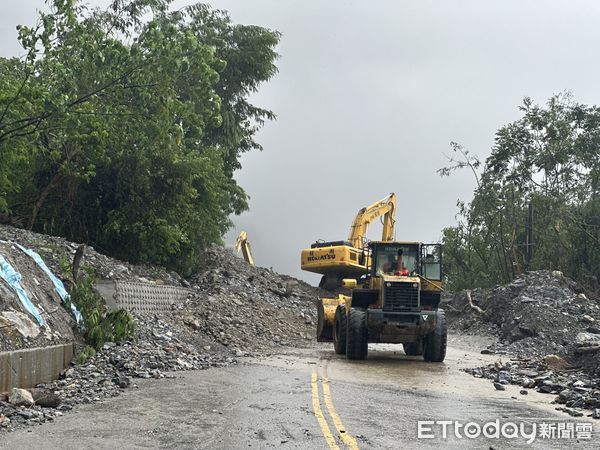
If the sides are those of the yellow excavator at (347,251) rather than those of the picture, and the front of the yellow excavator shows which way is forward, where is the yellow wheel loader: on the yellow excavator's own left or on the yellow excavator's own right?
on the yellow excavator's own right

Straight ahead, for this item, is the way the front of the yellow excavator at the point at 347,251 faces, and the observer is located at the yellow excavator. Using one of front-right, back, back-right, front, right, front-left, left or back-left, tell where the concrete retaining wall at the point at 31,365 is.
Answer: back-right

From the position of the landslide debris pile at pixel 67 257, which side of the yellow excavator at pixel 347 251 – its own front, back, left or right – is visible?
back

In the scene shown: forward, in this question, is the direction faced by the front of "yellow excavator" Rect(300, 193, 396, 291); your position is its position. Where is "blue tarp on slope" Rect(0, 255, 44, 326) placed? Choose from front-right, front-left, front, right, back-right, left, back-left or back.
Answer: back-right

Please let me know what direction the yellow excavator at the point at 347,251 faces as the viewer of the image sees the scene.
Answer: facing away from the viewer and to the right of the viewer

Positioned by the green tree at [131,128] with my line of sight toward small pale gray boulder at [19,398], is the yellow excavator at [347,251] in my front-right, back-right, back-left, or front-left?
back-left

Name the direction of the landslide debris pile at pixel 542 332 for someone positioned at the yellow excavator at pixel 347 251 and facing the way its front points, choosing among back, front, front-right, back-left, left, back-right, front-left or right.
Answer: right

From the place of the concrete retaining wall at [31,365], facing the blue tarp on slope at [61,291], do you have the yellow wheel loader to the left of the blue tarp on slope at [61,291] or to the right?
right

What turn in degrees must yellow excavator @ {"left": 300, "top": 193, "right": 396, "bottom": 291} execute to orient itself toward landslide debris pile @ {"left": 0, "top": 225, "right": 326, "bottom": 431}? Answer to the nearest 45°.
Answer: approximately 135° to its right

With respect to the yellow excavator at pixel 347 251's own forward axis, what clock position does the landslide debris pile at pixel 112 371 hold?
The landslide debris pile is roughly at 5 o'clock from the yellow excavator.
